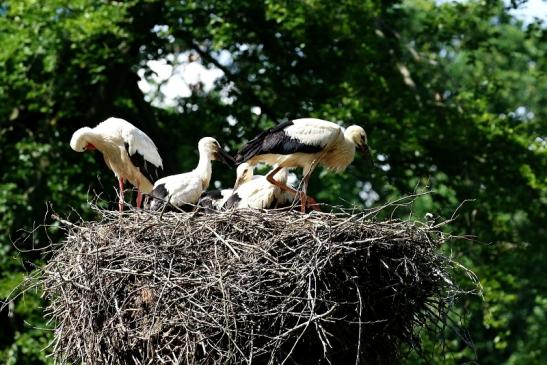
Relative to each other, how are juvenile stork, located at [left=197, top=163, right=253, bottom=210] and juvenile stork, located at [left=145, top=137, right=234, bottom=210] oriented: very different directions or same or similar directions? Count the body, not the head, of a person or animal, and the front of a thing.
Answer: same or similar directions

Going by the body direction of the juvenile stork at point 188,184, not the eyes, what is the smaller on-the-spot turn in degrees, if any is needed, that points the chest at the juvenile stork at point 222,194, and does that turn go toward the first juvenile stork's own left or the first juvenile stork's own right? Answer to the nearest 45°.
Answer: approximately 45° to the first juvenile stork's own left

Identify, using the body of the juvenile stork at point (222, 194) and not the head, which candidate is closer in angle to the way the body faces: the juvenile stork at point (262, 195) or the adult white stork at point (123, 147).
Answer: the juvenile stork

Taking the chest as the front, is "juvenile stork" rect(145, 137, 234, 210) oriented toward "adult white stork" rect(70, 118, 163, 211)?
no

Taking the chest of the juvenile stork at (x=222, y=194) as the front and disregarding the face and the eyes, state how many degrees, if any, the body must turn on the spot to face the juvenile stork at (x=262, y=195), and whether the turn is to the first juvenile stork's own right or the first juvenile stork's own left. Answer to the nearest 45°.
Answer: approximately 45° to the first juvenile stork's own right

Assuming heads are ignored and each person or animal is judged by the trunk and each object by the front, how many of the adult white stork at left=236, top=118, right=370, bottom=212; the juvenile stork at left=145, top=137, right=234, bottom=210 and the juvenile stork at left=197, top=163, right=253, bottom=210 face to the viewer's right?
3

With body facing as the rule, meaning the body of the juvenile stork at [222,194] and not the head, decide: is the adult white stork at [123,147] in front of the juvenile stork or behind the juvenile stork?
behind

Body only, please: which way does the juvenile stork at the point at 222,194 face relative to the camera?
to the viewer's right

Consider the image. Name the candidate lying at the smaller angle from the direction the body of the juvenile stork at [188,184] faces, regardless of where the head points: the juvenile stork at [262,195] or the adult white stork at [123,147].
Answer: the juvenile stork

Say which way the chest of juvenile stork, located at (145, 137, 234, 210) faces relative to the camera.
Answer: to the viewer's right

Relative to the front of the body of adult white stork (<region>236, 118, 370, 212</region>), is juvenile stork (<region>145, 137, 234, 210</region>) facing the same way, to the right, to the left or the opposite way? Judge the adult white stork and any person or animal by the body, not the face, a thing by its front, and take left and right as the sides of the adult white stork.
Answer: the same way

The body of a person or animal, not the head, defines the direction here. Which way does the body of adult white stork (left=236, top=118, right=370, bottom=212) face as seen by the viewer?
to the viewer's right

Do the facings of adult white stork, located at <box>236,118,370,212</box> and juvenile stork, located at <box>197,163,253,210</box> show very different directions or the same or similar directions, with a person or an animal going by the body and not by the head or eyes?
same or similar directions

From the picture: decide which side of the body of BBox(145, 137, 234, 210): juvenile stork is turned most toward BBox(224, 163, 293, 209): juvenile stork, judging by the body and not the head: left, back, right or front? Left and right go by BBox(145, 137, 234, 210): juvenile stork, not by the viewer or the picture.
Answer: front
